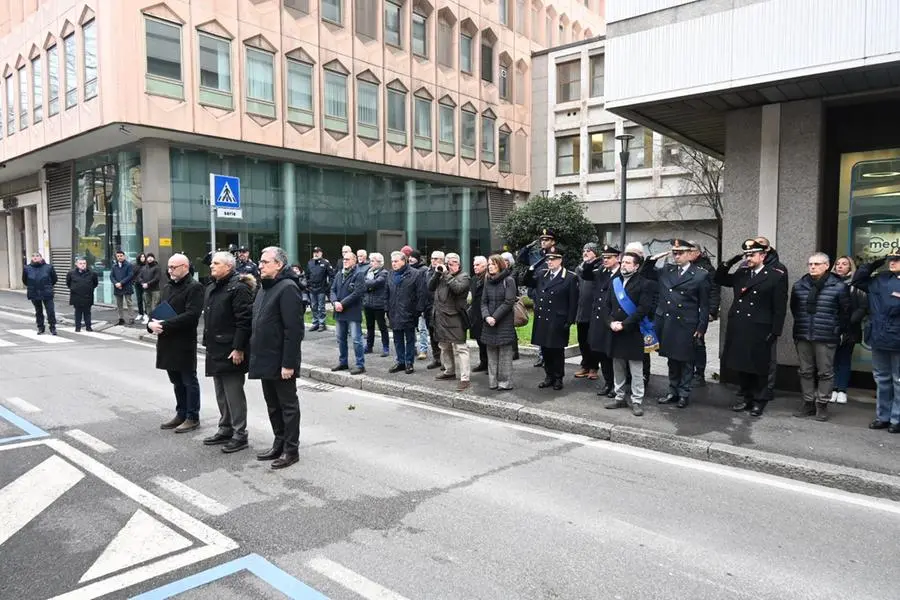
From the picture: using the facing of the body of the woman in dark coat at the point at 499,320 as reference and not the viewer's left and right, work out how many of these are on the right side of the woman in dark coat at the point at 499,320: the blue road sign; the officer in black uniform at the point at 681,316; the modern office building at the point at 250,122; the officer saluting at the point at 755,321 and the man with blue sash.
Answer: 2

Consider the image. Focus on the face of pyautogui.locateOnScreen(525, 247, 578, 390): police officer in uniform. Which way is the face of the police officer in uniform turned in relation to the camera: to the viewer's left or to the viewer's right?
to the viewer's left

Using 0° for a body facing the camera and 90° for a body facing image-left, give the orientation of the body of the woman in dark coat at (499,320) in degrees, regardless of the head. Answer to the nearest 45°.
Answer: approximately 45°

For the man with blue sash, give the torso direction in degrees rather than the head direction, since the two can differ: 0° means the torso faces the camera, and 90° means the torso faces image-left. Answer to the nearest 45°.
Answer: approximately 45°

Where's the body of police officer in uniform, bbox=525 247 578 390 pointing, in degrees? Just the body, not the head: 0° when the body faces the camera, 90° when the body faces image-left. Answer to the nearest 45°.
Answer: approximately 45°

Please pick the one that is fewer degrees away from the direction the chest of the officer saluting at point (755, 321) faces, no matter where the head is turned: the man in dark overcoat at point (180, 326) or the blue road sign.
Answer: the man in dark overcoat
